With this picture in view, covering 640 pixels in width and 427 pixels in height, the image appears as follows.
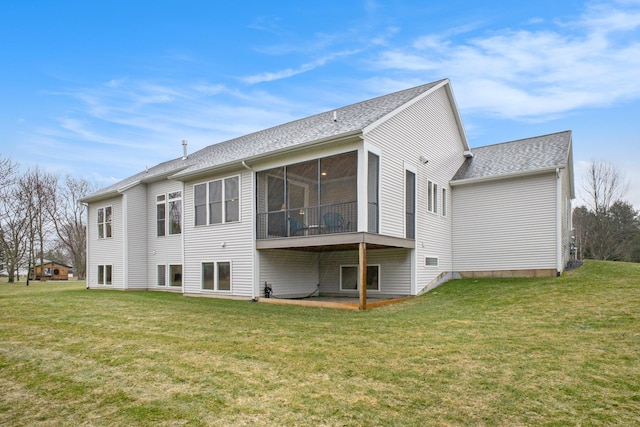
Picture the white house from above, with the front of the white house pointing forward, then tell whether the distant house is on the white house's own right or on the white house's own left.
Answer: on the white house's own left

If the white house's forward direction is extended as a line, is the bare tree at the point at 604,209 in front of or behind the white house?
in front

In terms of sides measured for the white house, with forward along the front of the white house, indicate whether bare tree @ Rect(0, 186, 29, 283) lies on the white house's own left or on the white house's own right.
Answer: on the white house's own left

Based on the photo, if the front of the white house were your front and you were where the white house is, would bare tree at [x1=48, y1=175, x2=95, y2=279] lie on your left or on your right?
on your left

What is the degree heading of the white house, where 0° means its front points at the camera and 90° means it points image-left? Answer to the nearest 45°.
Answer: approximately 225°
